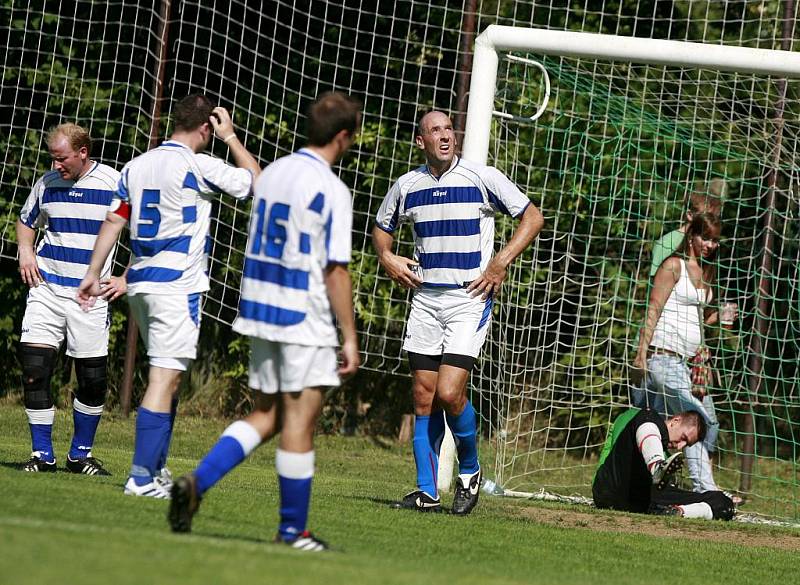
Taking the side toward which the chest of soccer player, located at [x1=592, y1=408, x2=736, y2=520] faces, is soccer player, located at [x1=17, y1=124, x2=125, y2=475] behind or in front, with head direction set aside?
behind

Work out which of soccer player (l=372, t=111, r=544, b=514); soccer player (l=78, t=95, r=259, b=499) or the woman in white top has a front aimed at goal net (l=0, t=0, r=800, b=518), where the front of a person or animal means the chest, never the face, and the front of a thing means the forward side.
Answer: soccer player (l=78, t=95, r=259, b=499)

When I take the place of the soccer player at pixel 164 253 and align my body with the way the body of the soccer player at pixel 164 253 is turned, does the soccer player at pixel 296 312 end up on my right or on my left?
on my right

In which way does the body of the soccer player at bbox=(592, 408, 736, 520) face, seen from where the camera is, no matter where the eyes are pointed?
to the viewer's right

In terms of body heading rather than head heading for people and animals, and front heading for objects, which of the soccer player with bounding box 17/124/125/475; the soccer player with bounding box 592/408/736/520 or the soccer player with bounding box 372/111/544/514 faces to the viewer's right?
the soccer player with bounding box 592/408/736/520

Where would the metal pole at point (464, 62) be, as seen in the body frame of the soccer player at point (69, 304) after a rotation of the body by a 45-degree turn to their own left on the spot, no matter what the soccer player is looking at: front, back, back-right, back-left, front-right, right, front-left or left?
left

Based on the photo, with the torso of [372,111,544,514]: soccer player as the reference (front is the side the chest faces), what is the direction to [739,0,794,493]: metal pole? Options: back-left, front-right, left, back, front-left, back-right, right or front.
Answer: back-left

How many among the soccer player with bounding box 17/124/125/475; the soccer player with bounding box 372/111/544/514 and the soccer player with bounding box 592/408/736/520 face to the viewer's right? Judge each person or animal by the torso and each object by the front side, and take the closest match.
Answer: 1

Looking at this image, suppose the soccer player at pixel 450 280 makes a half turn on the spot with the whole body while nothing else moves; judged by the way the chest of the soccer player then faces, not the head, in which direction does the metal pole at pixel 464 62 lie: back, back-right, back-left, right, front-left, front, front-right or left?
front

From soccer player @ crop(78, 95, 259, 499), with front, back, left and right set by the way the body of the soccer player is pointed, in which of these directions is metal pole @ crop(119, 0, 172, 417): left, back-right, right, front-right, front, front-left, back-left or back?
front-left

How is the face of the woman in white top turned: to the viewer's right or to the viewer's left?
to the viewer's right
